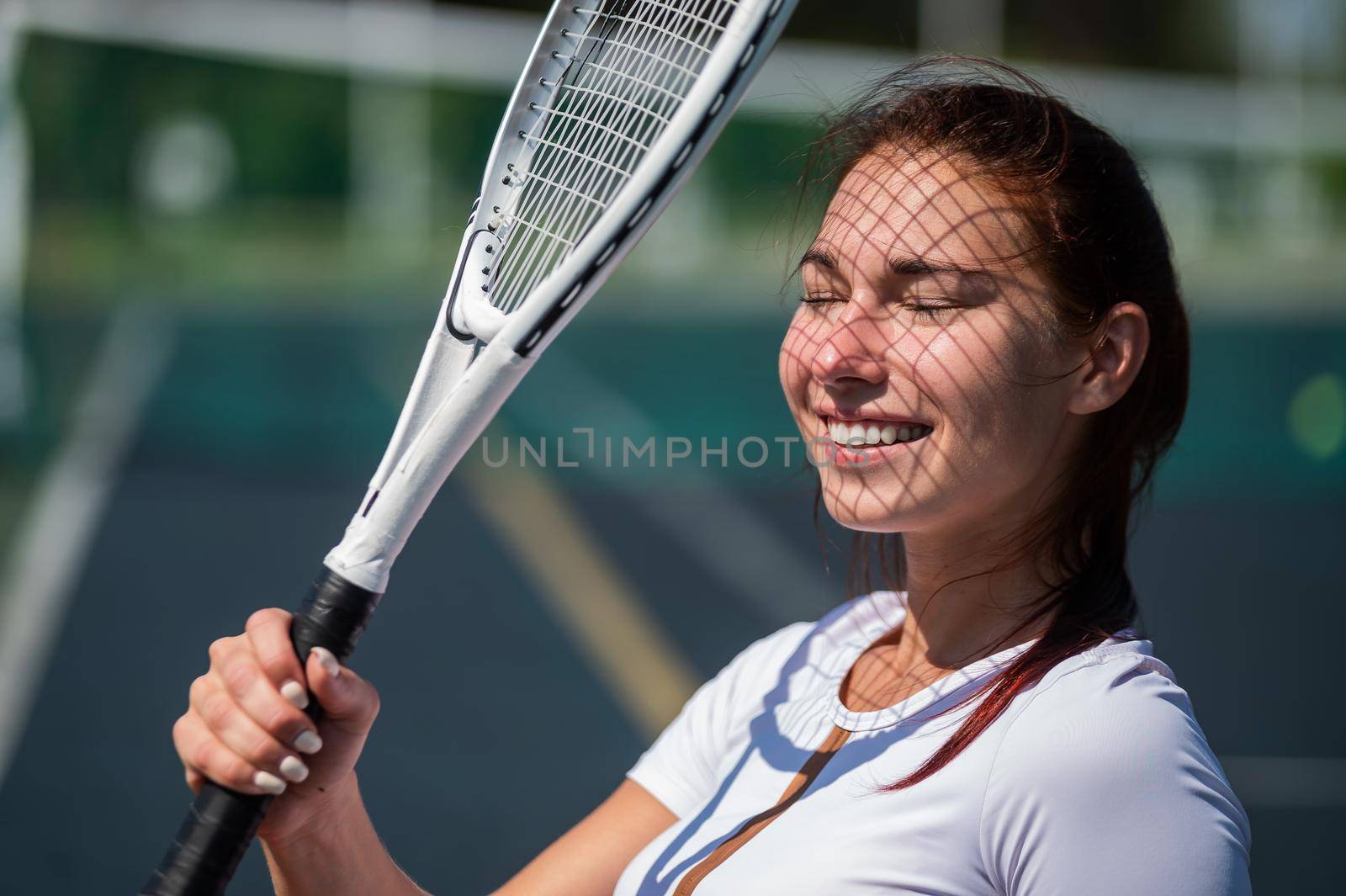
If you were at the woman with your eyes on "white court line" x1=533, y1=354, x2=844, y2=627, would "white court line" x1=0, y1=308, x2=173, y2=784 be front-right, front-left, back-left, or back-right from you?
front-left

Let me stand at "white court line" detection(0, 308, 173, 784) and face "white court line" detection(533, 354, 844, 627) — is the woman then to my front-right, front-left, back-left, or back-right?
front-right

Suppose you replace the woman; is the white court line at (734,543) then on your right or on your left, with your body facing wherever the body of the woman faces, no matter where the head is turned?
on your right

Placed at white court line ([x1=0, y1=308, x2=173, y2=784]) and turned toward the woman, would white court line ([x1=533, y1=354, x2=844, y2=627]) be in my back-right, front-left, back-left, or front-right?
front-left

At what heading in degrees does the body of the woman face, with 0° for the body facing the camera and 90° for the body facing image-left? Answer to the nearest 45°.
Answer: approximately 45°

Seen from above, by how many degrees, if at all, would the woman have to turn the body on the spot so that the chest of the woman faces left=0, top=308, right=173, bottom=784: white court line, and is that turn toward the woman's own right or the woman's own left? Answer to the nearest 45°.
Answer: approximately 90° to the woman's own right
